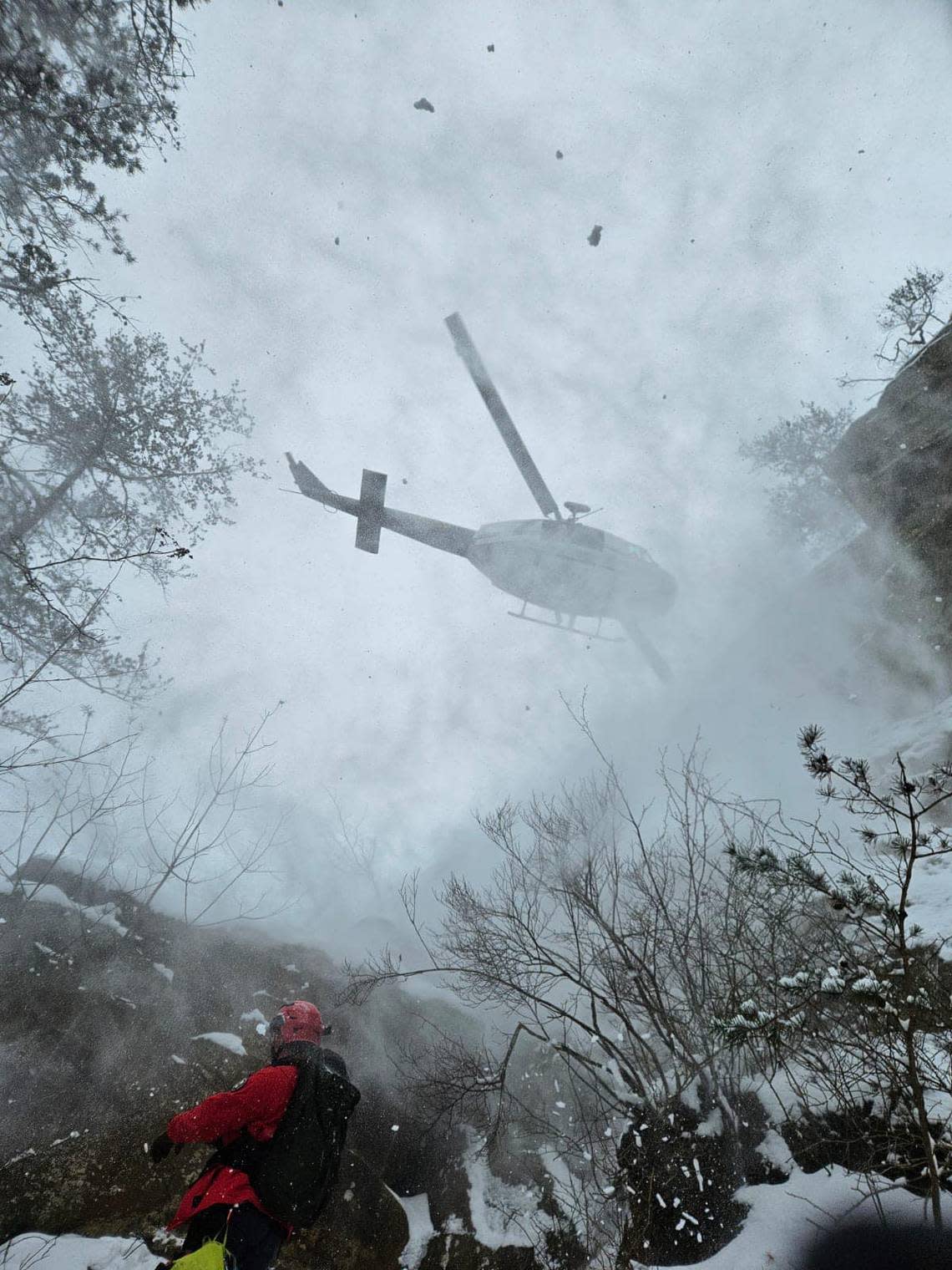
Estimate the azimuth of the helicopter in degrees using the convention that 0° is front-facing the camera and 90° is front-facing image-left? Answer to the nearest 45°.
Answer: approximately 270°
